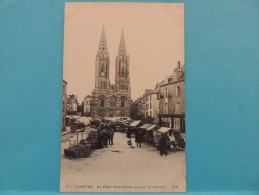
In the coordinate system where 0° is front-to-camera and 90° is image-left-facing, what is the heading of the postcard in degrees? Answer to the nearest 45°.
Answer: approximately 0°
